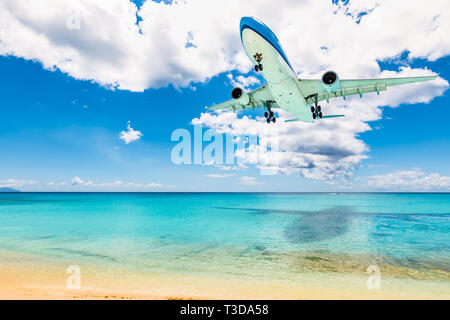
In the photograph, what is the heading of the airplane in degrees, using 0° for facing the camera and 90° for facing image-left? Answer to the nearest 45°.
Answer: approximately 45°
